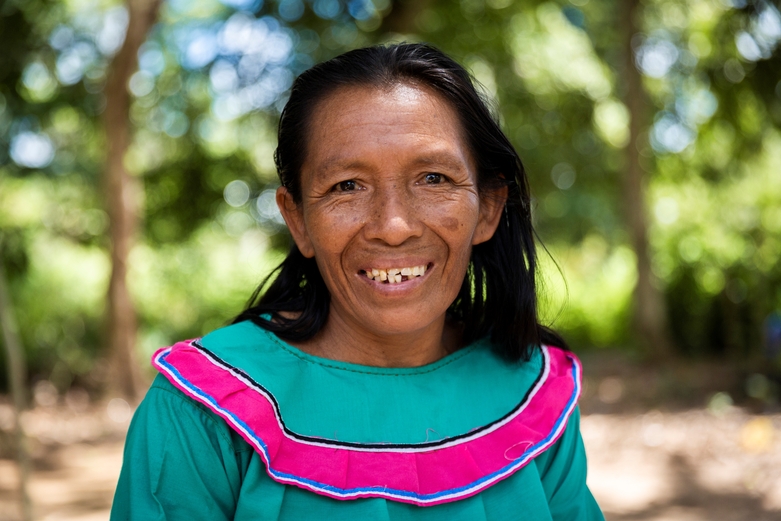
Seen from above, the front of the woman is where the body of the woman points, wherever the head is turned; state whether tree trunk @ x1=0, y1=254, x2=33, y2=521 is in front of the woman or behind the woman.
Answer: behind

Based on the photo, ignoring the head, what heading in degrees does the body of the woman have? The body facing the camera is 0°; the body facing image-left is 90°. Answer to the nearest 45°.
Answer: approximately 0°

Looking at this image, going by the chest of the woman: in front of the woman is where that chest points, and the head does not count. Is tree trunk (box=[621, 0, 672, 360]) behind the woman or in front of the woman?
behind

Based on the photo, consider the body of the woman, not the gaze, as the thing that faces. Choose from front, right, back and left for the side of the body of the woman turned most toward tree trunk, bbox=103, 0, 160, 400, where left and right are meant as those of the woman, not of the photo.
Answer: back
